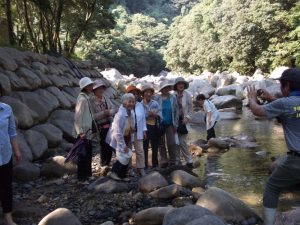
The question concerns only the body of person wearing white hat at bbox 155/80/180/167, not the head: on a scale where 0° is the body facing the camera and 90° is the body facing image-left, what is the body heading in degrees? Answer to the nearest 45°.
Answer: approximately 0°

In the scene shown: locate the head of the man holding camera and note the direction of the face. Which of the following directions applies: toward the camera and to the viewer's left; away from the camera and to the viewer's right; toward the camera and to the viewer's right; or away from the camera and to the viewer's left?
away from the camera and to the viewer's left

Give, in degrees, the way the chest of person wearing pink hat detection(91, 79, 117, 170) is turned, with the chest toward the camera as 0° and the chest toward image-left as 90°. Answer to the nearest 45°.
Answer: approximately 0°

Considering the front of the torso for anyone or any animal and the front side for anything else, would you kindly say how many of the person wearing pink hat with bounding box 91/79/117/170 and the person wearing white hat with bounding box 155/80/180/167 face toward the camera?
2

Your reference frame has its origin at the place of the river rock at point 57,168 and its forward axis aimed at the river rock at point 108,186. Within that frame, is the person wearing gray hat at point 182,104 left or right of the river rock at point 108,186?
left

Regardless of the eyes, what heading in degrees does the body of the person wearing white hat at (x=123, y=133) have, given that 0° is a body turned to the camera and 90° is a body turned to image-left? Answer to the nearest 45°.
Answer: approximately 315°

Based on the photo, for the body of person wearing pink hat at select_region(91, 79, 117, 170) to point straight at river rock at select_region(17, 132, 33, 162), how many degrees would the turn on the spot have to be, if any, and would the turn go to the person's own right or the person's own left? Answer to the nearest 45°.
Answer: approximately 90° to the person's own right

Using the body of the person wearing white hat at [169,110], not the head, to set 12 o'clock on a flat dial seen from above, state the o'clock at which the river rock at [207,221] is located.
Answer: The river rock is roughly at 12 o'clock from the person wearing white hat.
